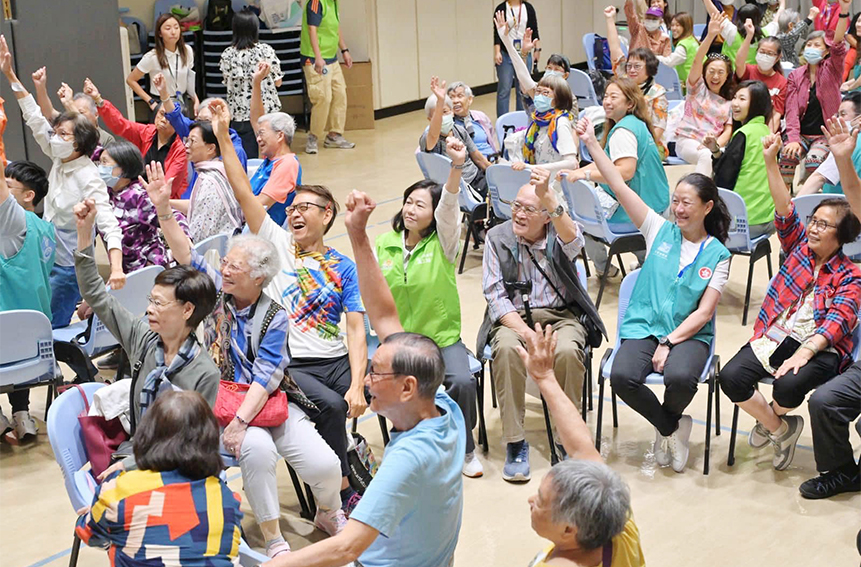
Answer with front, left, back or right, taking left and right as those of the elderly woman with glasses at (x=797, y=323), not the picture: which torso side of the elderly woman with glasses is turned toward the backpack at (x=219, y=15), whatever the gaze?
right

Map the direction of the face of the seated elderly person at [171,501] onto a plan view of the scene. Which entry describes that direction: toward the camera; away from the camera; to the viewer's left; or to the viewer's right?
away from the camera

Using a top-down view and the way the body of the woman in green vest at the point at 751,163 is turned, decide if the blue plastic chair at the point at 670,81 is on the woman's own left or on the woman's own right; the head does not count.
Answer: on the woman's own right

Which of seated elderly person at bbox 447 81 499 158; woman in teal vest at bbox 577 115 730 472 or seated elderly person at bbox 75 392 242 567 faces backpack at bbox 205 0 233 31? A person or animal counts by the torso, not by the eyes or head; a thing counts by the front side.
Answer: seated elderly person at bbox 75 392 242 567

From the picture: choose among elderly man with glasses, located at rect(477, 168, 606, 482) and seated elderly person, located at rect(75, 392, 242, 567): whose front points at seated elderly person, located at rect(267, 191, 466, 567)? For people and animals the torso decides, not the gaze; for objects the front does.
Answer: the elderly man with glasses

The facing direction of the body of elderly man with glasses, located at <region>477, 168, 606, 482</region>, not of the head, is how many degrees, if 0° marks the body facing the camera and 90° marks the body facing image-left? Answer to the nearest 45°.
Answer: approximately 0°

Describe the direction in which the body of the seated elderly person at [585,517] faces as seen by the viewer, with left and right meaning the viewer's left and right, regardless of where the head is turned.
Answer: facing away from the viewer and to the left of the viewer

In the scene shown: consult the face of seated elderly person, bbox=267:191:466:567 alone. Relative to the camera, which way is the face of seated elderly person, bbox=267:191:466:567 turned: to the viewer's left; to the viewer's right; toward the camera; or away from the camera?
to the viewer's left

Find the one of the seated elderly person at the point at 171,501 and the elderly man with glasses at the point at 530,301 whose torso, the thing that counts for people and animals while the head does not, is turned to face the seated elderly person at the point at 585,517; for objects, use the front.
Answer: the elderly man with glasses
